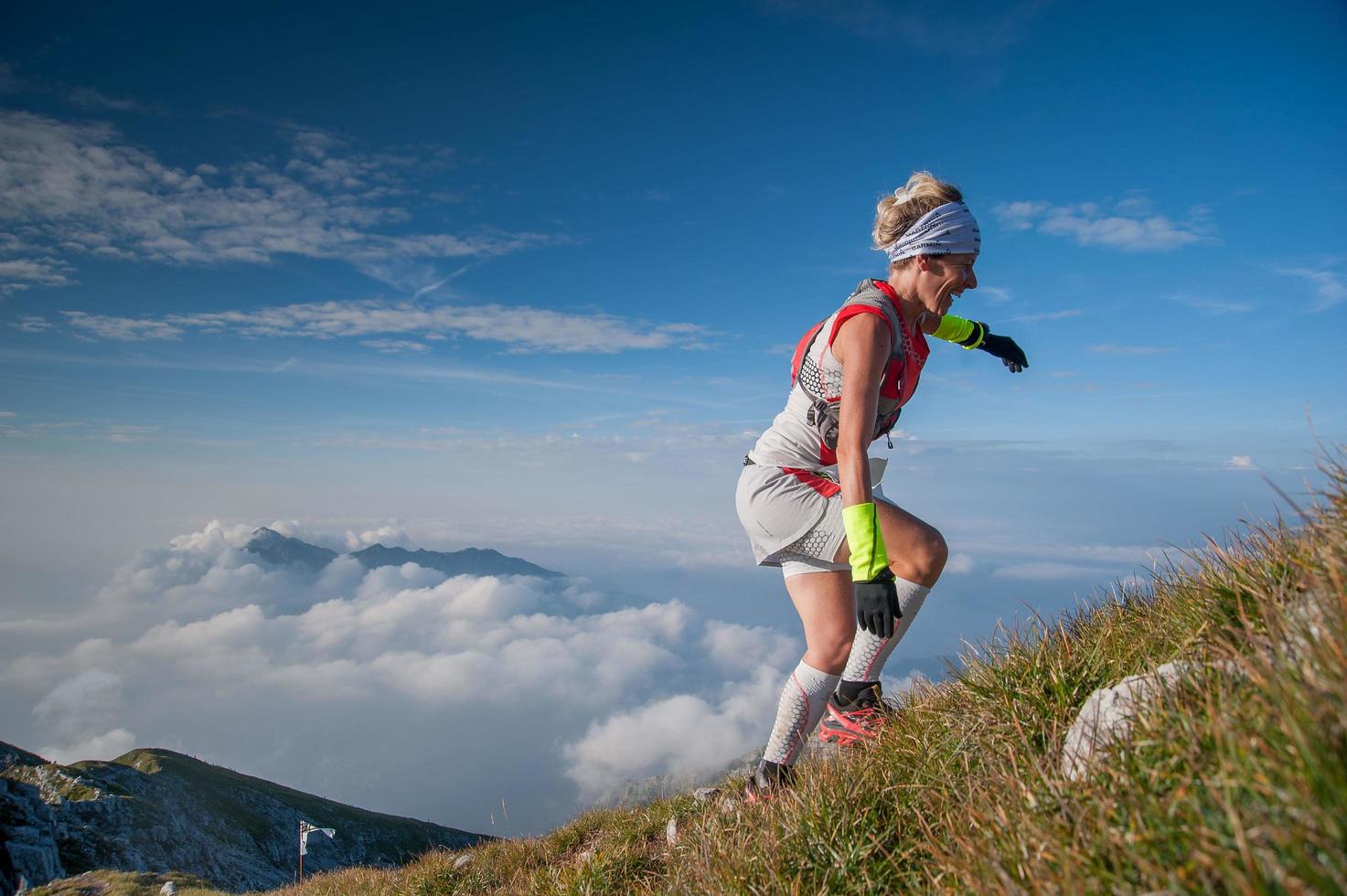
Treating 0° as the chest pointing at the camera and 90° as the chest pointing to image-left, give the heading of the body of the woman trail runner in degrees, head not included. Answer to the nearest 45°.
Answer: approximately 270°

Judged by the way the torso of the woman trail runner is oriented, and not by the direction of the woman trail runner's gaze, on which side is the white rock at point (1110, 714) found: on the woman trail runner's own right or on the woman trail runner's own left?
on the woman trail runner's own right
